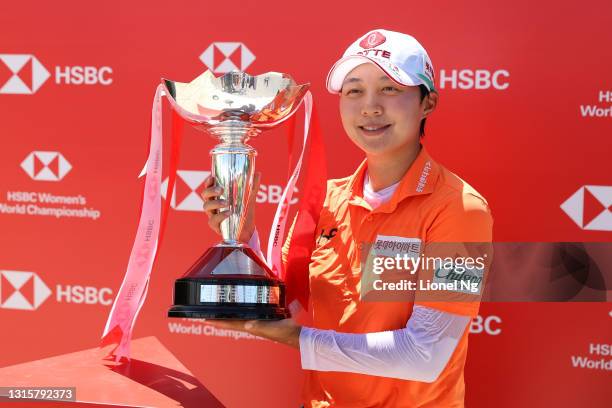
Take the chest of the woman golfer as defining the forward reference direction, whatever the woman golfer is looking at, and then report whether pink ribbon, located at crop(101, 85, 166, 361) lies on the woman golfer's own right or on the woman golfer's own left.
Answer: on the woman golfer's own right

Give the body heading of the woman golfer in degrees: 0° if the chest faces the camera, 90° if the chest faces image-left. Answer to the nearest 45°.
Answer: approximately 45°
